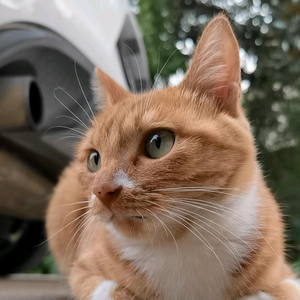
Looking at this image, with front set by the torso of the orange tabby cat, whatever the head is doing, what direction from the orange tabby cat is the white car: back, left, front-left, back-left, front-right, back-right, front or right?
right

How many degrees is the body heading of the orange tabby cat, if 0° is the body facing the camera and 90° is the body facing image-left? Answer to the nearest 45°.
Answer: approximately 45°
